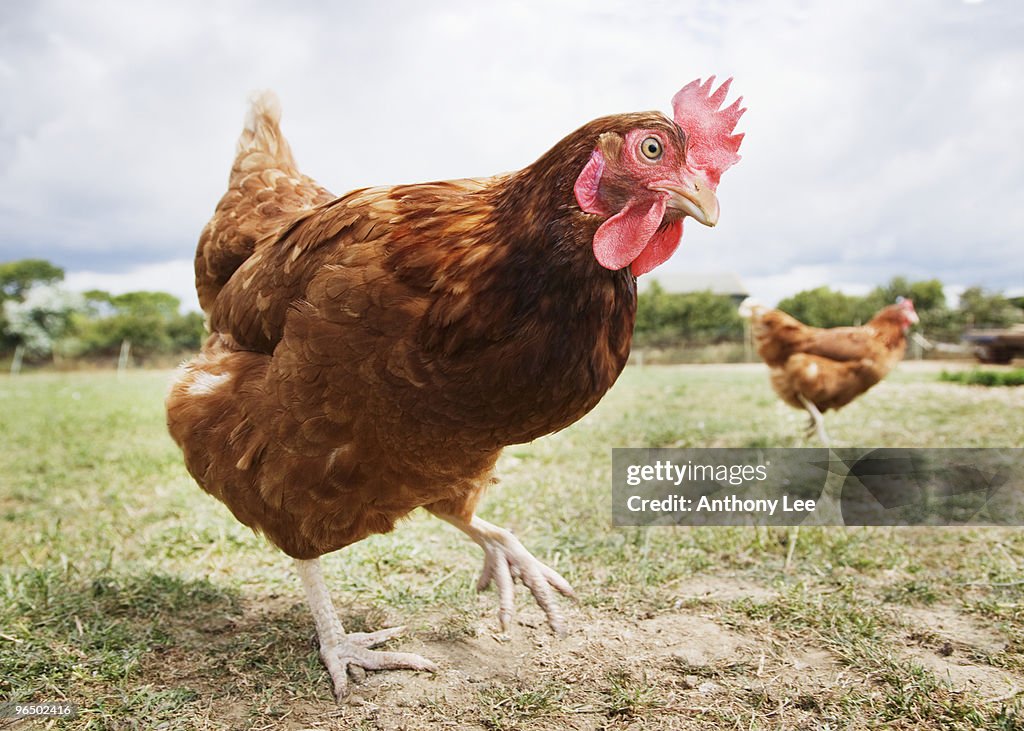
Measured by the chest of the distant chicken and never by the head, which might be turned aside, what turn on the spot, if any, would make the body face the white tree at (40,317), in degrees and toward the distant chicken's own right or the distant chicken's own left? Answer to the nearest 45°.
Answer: approximately 180°

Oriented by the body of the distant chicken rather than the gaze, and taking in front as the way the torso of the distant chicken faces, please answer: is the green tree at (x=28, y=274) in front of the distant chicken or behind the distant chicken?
behind

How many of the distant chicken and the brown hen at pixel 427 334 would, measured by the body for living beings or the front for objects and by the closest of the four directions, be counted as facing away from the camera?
0

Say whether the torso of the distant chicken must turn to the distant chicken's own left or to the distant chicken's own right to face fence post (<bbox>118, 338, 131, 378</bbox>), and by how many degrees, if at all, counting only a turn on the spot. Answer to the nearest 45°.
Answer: approximately 180°

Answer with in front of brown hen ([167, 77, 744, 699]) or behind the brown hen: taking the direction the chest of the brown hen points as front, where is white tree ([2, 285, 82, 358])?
behind

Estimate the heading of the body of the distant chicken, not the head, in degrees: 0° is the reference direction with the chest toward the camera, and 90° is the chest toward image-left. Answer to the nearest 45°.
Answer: approximately 270°

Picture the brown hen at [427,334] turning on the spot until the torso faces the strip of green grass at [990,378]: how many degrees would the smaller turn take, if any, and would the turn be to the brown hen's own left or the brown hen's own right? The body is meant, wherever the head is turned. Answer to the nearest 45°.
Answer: approximately 90° to the brown hen's own left

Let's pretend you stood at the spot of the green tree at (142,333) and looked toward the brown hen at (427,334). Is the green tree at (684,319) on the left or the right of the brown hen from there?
left

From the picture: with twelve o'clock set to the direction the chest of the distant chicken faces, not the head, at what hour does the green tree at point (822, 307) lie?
The green tree is roughly at 9 o'clock from the distant chicken.

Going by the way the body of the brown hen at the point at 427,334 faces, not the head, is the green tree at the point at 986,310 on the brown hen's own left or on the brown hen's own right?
on the brown hen's own left

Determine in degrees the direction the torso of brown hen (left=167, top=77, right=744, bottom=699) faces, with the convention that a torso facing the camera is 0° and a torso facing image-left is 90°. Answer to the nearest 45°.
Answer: approximately 315°

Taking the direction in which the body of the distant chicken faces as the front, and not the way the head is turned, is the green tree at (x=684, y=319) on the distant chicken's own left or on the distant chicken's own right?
on the distant chicken's own left

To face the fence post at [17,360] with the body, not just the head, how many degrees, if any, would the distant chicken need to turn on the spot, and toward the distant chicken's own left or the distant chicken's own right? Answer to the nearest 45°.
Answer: approximately 180°
